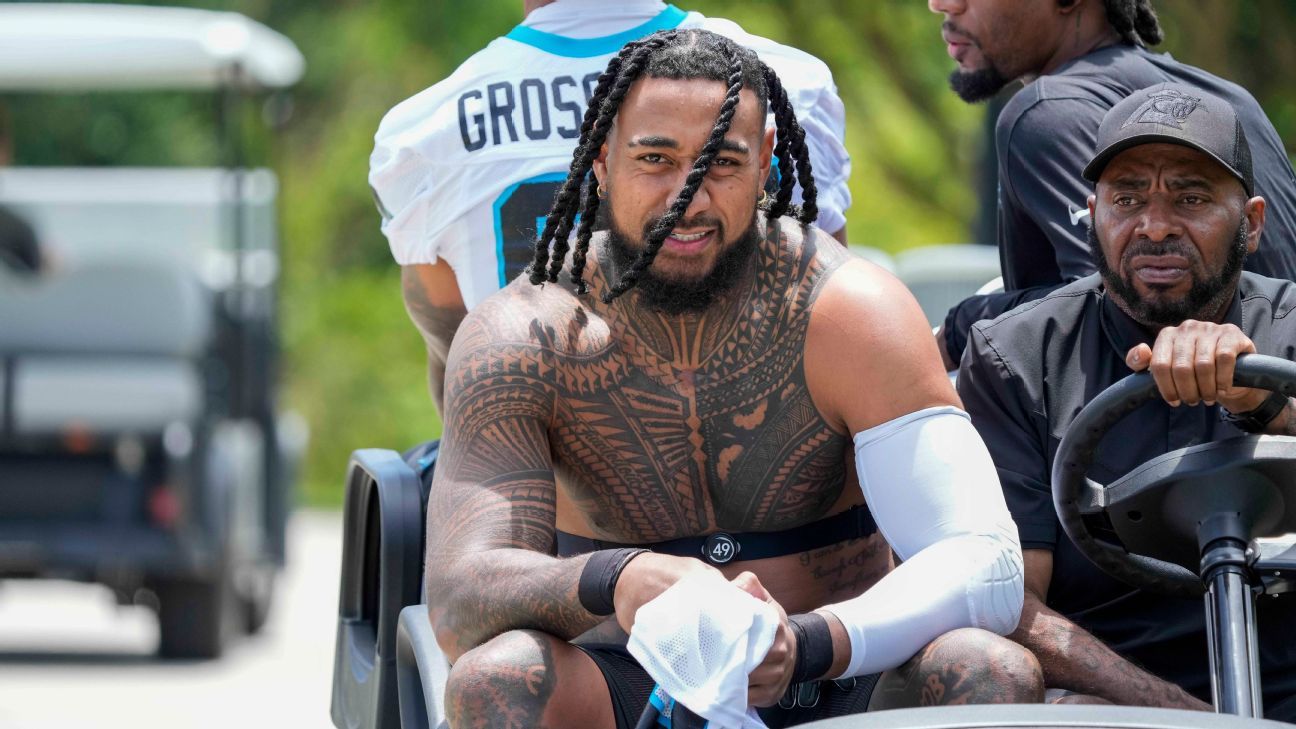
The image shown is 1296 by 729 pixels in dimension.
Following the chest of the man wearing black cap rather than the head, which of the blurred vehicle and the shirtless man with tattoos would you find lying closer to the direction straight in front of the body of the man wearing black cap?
the shirtless man with tattoos

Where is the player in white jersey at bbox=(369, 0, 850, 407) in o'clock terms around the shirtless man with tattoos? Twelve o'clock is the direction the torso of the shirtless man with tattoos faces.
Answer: The player in white jersey is roughly at 5 o'clock from the shirtless man with tattoos.

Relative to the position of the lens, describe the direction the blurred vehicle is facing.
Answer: facing away from the viewer

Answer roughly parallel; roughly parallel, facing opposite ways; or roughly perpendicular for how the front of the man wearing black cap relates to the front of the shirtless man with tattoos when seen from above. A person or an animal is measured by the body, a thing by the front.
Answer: roughly parallel

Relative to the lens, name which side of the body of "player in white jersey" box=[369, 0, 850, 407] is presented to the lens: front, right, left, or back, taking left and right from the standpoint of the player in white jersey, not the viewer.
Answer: back

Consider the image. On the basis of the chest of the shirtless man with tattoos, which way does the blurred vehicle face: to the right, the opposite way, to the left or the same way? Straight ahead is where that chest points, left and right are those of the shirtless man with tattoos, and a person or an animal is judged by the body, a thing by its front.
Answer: the opposite way

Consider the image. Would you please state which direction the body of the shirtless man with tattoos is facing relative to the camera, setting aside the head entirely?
toward the camera

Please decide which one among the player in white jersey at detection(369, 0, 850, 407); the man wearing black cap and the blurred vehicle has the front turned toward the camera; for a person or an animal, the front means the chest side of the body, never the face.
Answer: the man wearing black cap

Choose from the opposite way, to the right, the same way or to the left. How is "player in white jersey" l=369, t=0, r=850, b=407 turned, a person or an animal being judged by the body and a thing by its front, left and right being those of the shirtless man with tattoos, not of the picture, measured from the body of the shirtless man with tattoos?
the opposite way

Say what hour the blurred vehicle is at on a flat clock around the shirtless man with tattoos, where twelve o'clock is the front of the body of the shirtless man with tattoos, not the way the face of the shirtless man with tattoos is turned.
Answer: The blurred vehicle is roughly at 5 o'clock from the shirtless man with tattoos.

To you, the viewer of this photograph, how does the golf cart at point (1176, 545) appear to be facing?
facing the viewer

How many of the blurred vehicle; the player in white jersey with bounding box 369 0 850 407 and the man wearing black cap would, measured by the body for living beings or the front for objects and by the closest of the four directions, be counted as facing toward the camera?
1

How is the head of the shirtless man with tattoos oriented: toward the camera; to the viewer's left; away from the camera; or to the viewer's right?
toward the camera

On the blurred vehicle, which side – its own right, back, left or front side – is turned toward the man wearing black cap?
back

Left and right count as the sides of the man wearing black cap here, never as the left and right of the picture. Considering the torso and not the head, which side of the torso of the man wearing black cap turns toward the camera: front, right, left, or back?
front
